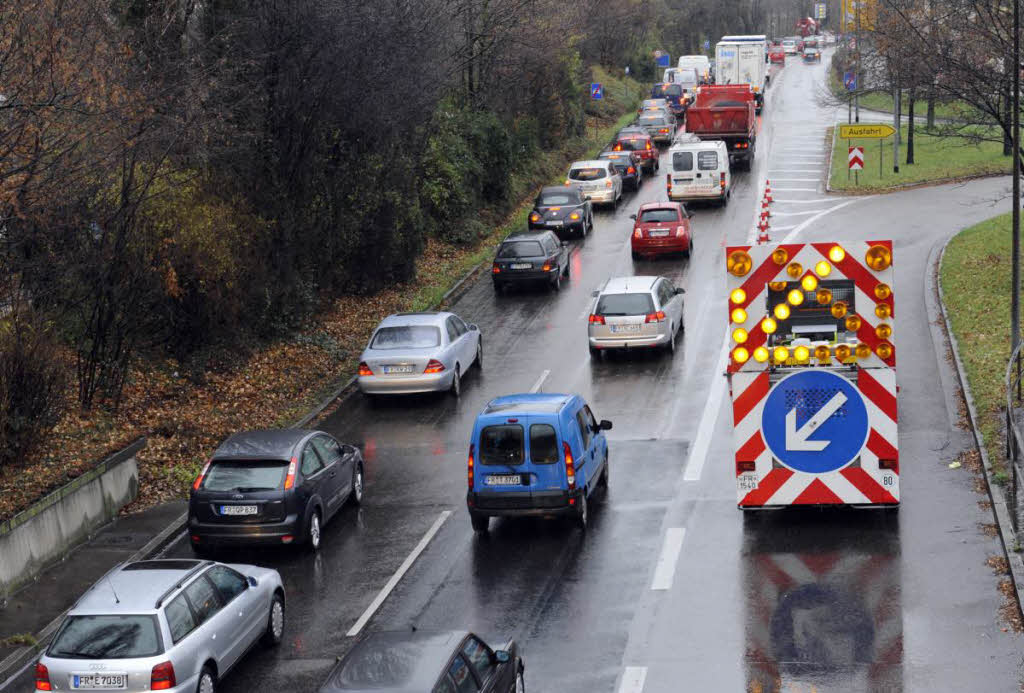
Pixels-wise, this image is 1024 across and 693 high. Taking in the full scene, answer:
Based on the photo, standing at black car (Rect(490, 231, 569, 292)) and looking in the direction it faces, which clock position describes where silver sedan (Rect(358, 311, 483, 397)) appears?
The silver sedan is roughly at 5 o'clock from the black car.

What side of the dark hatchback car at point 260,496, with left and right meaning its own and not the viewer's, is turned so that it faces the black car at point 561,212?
front

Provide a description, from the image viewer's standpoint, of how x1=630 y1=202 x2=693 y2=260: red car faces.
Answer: facing away from the viewer

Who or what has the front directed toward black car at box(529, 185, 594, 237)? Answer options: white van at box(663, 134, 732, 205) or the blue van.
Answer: the blue van

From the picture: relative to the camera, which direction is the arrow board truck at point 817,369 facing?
away from the camera

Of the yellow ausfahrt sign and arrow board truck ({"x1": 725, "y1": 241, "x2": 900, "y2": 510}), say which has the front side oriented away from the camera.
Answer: the arrow board truck

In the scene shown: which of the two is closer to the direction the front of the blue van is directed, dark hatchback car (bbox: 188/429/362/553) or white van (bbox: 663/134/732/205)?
the white van

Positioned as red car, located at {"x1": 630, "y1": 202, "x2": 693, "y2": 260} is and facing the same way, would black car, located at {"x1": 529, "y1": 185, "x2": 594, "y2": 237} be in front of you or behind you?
in front

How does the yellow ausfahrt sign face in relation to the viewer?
toward the camera

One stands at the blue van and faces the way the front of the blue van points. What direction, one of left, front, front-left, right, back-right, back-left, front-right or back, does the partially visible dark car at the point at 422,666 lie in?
back

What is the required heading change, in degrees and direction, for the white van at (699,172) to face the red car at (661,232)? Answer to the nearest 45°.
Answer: approximately 180°

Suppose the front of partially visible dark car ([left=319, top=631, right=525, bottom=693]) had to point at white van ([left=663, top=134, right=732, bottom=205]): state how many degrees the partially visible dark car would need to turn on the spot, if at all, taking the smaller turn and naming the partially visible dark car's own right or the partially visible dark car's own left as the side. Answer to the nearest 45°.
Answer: approximately 45° to the partially visible dark car's own left

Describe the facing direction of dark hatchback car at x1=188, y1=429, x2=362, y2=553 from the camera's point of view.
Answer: facing away from the viewer and to the right of the viewer

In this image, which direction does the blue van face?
away from the camera

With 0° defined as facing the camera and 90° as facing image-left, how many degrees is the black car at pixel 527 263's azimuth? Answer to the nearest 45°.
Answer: approximately 225°

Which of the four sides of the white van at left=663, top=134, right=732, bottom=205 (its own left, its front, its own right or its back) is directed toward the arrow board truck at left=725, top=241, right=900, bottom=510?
back
